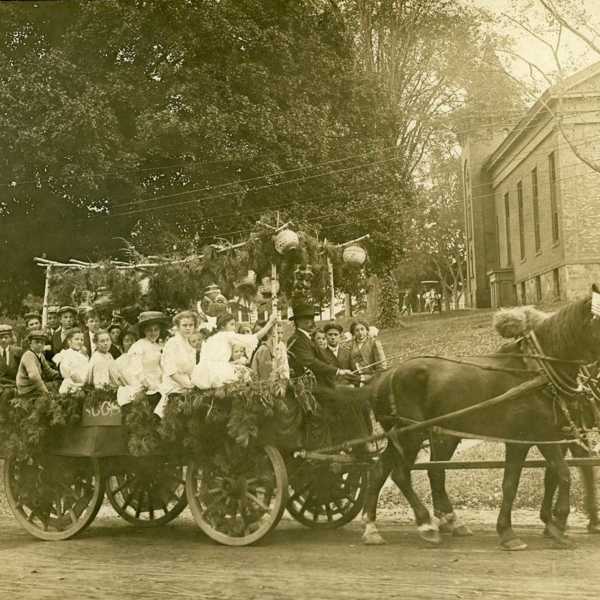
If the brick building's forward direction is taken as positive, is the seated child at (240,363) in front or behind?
in front

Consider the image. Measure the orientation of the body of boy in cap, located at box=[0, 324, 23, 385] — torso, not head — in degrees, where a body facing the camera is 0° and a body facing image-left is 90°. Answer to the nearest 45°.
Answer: approximately 0°

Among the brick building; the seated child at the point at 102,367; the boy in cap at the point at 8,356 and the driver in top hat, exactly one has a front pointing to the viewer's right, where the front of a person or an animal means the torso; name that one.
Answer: the driver in top hat

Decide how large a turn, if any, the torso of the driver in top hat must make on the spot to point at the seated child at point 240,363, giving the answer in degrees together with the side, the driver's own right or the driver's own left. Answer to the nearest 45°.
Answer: approximately 180°

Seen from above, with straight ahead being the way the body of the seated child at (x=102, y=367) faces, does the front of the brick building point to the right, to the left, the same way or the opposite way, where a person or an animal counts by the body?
to the right

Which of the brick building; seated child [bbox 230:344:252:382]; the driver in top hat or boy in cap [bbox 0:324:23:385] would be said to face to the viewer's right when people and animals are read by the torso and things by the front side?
the driver in top hat

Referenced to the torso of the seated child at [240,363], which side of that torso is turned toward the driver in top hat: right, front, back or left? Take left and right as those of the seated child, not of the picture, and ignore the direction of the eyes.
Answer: left

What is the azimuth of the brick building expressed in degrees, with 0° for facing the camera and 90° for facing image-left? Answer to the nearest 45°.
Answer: approximately 45°

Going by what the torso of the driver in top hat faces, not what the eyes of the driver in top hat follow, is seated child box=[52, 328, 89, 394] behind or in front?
behind

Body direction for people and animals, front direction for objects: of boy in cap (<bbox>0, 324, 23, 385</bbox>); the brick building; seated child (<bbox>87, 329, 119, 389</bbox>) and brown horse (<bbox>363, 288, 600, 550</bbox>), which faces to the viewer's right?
the brown horse

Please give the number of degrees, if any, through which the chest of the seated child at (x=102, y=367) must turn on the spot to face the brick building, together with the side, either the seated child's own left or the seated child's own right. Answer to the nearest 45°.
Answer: approximately 135° to the seated child's own left

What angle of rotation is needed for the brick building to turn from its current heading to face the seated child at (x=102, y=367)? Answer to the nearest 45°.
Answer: approximately 45° to its left

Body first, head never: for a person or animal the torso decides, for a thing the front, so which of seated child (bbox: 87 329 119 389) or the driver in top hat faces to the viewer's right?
the driver in top hat

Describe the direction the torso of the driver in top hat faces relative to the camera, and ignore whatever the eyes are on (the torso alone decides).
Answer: to the viewer's right
